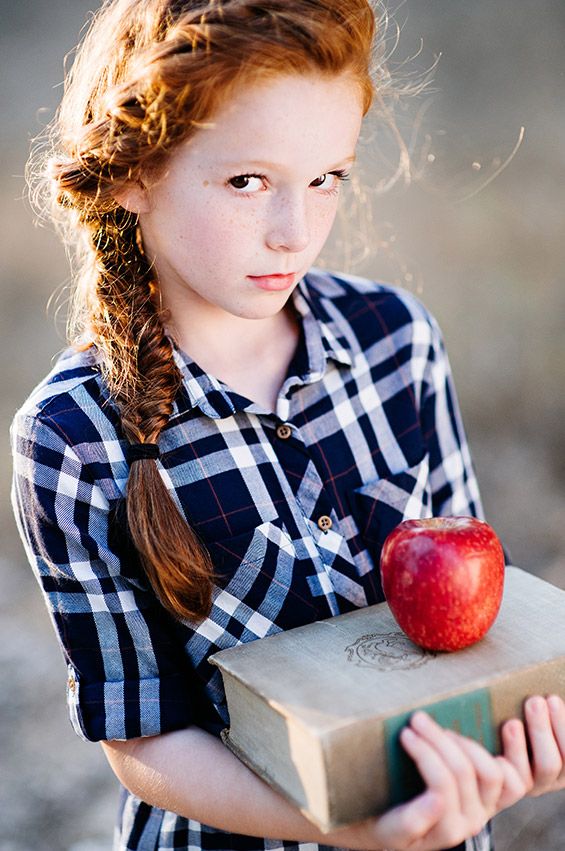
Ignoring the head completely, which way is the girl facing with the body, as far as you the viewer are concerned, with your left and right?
facing the viewer and to the right of the viewer
